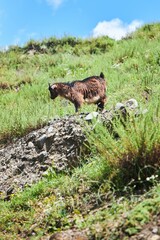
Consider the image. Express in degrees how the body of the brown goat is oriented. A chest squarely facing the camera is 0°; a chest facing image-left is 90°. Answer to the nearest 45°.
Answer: approximately 90°
